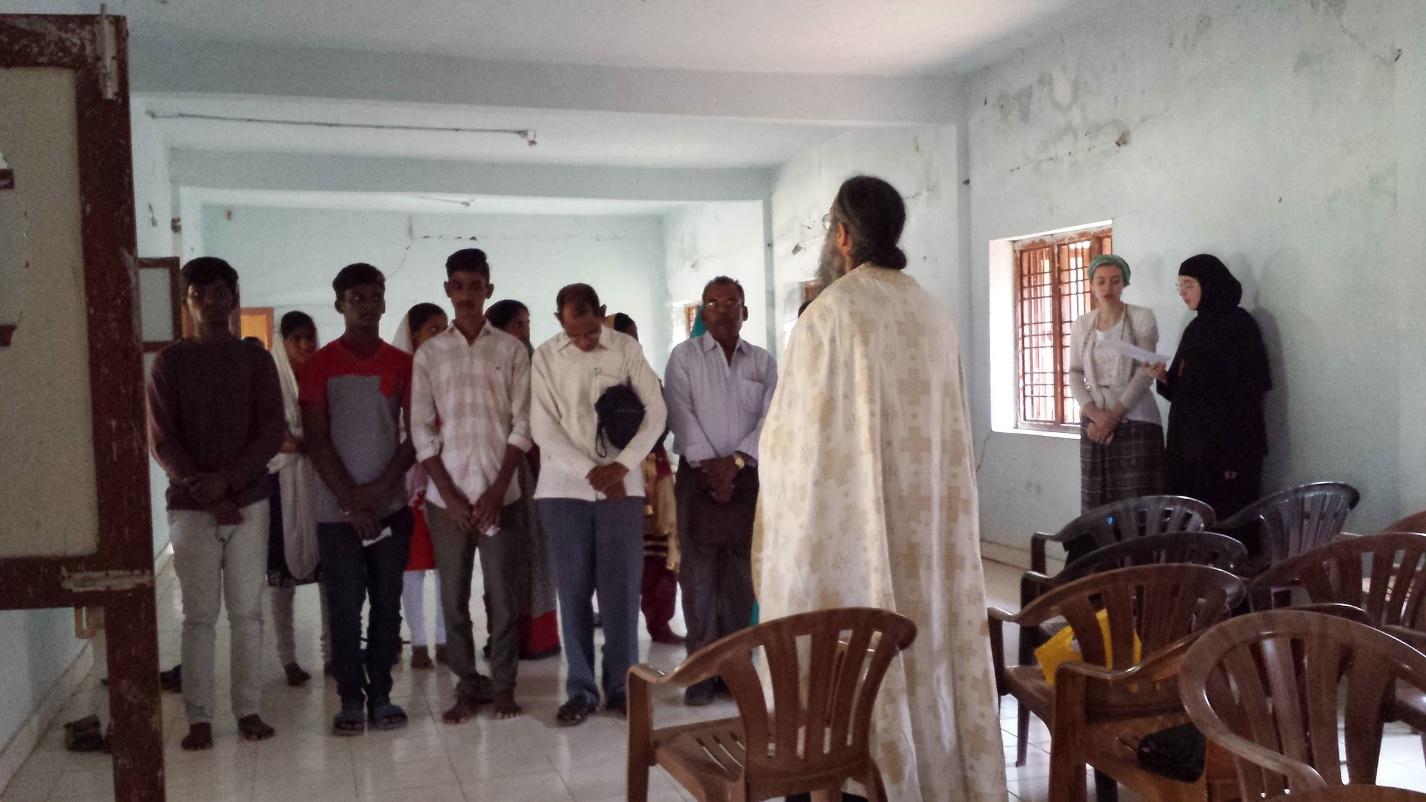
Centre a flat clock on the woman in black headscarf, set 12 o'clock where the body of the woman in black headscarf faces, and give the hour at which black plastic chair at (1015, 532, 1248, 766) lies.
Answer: The black plastic chair is roughly at 9 o'clock from the woman in black headscarf.

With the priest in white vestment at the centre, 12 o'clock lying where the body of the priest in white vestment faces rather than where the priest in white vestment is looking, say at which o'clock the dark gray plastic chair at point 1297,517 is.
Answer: The dark gray plastic chair is roughly at 3 o'clock from the priest in white vestment.

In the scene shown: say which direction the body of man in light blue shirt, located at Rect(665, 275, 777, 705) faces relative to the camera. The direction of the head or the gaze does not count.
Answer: toward the camera

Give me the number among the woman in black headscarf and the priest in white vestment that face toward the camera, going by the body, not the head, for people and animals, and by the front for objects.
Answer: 0

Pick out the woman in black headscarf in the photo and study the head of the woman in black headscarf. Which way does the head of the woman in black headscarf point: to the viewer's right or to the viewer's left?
to the viewer's left

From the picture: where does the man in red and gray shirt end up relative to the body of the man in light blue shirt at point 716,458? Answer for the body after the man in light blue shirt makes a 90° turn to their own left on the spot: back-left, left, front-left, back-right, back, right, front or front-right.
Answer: back

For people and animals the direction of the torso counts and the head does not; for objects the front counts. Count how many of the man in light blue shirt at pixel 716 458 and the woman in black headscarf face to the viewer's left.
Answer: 1

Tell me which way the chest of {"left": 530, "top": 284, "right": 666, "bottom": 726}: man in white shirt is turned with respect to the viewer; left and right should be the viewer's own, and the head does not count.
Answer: facing the viewer

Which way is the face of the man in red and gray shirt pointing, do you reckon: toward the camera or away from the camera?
toward the camera

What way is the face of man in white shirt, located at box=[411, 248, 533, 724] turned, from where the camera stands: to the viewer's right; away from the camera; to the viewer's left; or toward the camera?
toward the camera

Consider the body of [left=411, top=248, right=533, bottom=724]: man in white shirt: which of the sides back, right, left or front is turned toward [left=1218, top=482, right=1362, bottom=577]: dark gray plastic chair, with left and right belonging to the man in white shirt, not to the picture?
left

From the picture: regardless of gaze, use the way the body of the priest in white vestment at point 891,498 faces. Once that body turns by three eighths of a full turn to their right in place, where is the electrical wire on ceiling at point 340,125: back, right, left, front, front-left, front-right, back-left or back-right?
back-left

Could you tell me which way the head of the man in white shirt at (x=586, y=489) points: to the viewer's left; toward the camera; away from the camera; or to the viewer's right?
toward the camera

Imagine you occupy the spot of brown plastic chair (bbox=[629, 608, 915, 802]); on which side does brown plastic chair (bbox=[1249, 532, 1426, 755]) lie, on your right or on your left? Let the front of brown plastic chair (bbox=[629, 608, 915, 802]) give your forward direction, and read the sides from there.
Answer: on your right

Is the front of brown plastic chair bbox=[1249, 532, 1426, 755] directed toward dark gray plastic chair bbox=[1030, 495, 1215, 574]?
no

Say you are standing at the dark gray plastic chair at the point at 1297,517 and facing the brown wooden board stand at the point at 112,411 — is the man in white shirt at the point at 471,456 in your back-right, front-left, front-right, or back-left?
front-right

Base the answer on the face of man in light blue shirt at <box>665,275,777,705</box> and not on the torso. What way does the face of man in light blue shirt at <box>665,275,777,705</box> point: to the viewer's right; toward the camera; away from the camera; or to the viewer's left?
toward the camera
